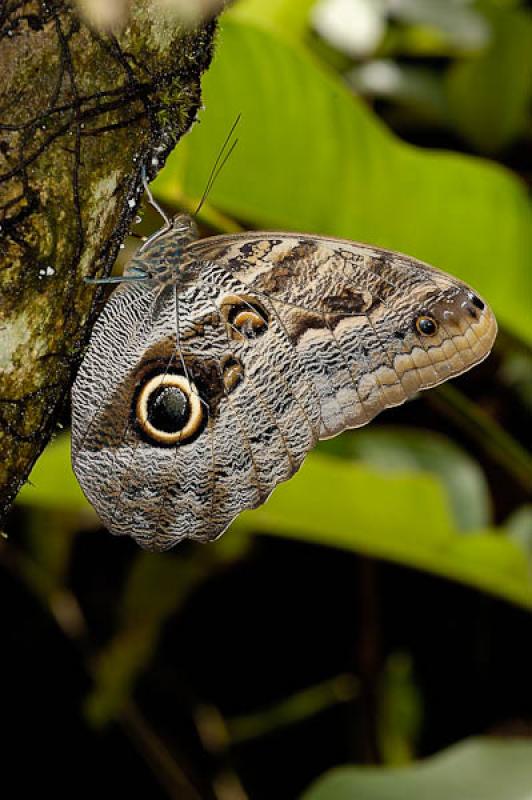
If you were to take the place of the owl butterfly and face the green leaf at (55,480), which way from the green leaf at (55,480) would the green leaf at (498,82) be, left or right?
right

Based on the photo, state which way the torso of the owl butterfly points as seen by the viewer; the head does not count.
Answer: to the viewer's right

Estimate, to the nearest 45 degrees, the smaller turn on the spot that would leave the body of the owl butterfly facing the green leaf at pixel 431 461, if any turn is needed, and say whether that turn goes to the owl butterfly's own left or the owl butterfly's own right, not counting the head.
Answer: approximately 135° to the owl butterfly's own right
